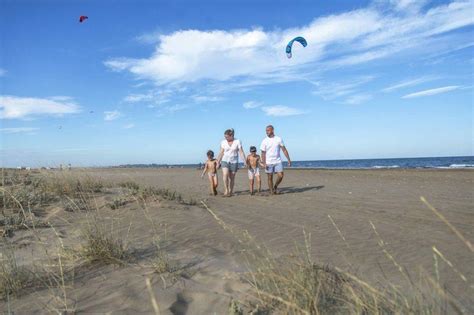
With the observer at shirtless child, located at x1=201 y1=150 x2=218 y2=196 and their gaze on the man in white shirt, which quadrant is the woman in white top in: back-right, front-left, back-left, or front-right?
front-right

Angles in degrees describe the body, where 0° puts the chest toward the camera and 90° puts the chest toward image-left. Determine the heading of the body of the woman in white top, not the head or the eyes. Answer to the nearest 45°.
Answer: approximately 0°

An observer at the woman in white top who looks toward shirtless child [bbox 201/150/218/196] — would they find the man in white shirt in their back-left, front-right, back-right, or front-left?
back-right

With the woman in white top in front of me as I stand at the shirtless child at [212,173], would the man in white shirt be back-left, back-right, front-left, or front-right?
front-left

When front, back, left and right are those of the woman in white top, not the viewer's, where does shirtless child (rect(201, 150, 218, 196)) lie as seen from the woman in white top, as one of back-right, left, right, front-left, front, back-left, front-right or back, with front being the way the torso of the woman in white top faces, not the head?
back-right

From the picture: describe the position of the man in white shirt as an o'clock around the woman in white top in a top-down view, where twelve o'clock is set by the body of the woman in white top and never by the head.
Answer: The man in white shirt is roughly at 9 o'clock from the woman in white top.
